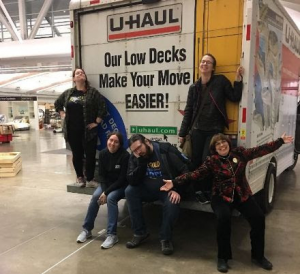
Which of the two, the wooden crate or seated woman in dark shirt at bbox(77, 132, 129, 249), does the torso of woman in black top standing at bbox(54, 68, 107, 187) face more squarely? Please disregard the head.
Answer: the seated woman in dark shirt

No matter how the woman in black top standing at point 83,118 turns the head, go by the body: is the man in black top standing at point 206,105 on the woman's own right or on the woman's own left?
on the woman's own left

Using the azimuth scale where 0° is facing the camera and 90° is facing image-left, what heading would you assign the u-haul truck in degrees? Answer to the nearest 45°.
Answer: approximately 225°

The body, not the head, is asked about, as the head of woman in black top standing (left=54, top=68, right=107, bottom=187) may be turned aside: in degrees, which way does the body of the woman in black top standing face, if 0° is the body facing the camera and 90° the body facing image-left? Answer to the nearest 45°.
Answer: approximately 0°

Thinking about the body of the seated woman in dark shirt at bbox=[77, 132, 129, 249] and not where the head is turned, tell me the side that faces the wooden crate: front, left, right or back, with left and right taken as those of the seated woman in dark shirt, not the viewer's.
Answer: right

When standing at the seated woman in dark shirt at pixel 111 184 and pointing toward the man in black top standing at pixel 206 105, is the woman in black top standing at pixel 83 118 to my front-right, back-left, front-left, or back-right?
back-left

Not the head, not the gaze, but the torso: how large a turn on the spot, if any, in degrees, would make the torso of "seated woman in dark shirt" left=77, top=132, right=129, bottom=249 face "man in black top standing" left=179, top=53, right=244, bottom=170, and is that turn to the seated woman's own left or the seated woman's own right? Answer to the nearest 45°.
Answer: approximately 135° to the seated woman's own left
